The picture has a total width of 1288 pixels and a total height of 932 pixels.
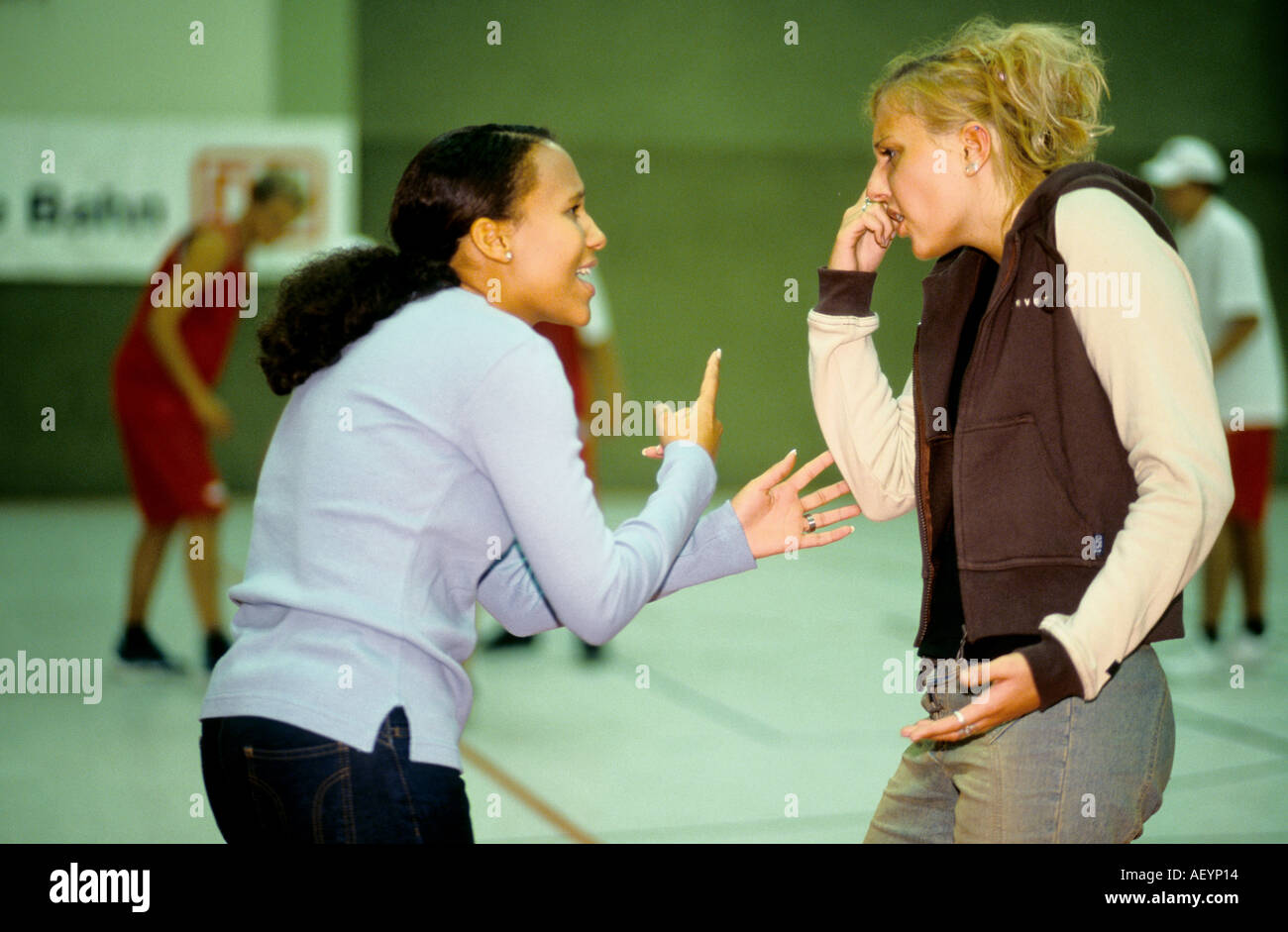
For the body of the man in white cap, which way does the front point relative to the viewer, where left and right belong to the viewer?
facing to the left of the viewer

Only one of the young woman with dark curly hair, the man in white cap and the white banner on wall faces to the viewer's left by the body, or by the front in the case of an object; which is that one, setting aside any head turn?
the man in white cap

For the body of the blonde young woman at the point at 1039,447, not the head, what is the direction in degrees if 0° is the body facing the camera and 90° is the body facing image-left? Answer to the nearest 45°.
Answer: approximately 45°

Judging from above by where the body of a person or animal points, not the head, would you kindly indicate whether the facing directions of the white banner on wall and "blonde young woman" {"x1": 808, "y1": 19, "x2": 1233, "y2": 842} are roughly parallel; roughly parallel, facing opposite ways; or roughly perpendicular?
roughly perpendicular

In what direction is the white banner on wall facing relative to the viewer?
toward the camera

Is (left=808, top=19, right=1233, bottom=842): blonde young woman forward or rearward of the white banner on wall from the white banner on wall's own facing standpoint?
forward

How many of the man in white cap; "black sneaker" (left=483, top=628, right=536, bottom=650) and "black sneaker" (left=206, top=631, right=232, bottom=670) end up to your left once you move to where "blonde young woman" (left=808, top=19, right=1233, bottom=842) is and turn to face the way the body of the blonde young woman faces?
0

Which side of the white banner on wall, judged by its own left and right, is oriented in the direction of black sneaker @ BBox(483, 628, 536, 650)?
front

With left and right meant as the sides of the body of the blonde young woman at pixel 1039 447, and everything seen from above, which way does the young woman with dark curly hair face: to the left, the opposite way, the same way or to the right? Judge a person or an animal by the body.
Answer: the opposite way

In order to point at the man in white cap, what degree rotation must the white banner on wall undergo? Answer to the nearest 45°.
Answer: approximately 45° to its left

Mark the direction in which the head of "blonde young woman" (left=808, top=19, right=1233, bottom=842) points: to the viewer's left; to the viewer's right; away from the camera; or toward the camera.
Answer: to the viewer's left

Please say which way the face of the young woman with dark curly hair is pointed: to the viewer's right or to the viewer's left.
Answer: to the viewer's right
